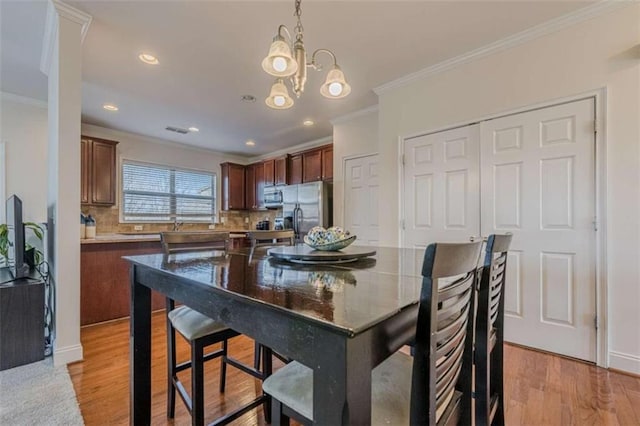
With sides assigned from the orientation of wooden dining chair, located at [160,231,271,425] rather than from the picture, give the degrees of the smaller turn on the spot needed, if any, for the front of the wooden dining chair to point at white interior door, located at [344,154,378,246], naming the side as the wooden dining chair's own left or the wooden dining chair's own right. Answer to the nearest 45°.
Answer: approximately 90° to the wooden dining chair's own left

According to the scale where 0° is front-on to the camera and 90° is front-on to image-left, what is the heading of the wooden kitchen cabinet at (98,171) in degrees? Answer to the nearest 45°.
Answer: approximately 315°

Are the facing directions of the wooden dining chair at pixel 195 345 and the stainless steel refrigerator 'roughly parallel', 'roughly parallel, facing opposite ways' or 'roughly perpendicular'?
roughly perpendicular

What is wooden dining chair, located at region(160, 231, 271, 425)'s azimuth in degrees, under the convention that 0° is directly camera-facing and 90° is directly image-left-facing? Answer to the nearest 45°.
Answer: approximately 315°

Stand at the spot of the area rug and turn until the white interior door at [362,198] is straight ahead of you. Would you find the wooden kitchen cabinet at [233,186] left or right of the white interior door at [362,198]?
left

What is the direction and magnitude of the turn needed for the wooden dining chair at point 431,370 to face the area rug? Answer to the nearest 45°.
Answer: approximately 45° to its left

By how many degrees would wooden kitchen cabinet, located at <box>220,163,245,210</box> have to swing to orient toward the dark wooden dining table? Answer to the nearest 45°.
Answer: approximately 45° to its right
